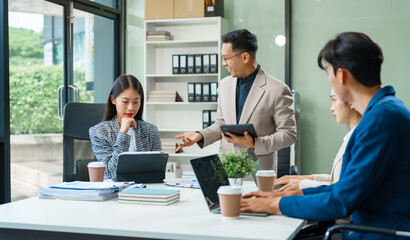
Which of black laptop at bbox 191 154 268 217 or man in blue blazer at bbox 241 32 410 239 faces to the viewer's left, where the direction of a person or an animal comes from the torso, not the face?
the man in blue blazer

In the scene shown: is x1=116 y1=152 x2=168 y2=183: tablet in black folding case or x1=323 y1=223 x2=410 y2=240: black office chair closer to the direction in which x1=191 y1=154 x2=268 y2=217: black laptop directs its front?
the black office chair

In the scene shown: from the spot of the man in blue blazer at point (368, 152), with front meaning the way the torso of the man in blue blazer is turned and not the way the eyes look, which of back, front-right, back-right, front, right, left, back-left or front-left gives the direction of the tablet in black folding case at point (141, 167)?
front-right

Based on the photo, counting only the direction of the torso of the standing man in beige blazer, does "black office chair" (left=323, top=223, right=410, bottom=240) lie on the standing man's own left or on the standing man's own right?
on the standing man's own left

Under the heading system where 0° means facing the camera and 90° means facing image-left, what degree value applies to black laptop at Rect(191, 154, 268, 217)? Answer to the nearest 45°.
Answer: approximately 315°

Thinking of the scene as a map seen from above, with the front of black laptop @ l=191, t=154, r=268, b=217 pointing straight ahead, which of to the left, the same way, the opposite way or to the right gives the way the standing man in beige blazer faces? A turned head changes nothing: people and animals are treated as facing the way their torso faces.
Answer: to the right

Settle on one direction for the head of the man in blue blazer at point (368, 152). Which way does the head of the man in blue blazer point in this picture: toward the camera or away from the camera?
away from the camera

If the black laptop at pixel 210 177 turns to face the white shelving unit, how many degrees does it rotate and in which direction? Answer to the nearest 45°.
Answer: approximately 135° to its left

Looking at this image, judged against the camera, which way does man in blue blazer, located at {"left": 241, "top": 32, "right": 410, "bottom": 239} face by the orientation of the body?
to the viewer's left

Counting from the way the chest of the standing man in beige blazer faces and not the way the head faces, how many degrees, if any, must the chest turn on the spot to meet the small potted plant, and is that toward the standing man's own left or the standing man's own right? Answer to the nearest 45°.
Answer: approximately 45° to the standing man's own left

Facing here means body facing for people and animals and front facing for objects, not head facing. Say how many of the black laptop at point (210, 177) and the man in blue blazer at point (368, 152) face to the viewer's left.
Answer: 1

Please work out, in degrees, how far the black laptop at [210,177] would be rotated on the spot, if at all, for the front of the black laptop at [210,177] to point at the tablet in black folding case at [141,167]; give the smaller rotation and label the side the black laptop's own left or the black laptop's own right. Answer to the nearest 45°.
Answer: approximately 180°
